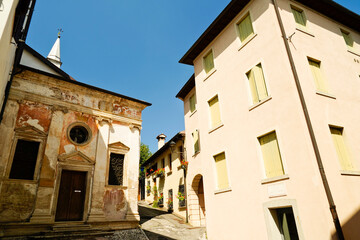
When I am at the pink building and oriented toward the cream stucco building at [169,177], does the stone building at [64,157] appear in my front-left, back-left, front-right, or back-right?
front-left

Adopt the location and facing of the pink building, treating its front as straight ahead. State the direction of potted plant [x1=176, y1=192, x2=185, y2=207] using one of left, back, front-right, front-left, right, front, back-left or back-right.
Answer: right

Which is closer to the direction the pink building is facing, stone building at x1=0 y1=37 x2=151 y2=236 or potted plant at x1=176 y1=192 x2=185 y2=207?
the stone building

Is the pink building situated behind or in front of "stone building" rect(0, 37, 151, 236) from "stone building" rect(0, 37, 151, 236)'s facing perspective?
in front

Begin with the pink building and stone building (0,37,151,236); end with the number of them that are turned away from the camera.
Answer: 0

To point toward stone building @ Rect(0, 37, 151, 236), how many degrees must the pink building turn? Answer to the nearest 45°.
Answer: approximately 45° to its right

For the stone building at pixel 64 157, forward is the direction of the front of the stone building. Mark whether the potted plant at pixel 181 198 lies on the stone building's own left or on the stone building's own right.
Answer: on the stone building's own left

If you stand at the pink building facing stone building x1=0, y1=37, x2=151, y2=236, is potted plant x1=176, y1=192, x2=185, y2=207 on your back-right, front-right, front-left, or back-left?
front-right

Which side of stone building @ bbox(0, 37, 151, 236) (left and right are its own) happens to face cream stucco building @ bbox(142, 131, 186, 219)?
left
